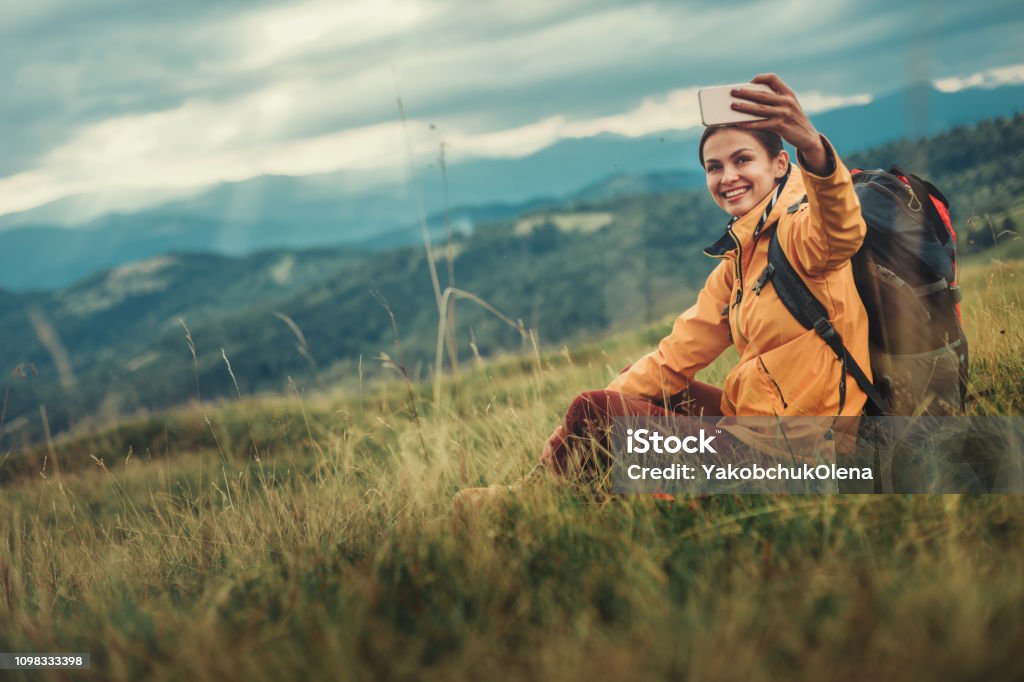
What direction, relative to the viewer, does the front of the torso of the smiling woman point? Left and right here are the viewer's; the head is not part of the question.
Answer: facing the viewer and to the left of the viewer
